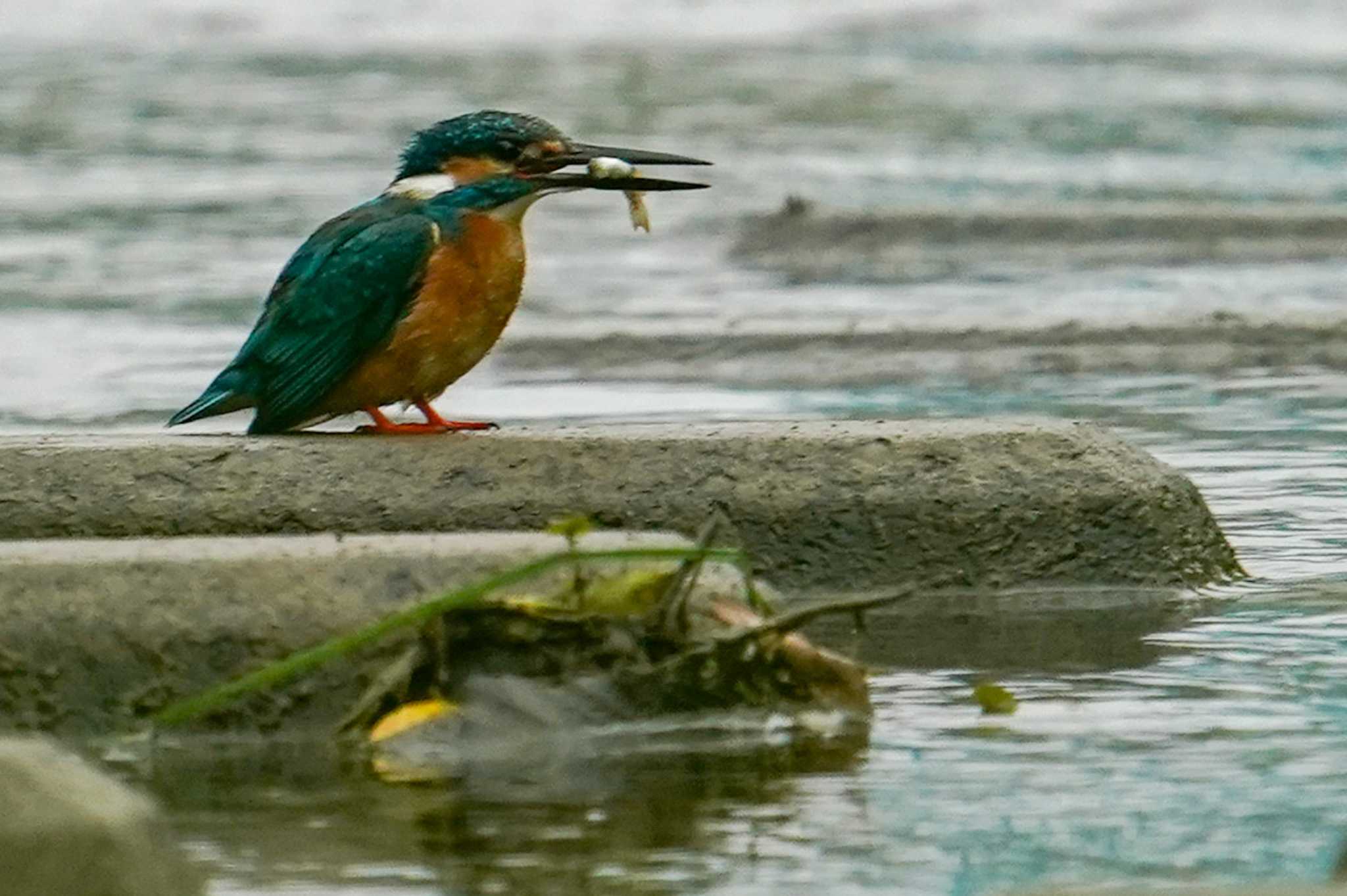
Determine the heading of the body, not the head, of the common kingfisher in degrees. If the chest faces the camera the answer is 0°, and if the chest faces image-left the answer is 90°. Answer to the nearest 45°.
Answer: approximately 270°

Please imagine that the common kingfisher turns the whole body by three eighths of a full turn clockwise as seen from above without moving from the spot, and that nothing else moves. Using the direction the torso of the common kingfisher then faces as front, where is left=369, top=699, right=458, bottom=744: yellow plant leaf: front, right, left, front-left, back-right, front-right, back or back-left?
front-left

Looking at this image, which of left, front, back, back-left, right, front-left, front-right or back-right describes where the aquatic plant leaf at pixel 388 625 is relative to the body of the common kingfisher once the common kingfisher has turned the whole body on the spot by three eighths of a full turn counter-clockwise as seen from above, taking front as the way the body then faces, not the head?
back-left

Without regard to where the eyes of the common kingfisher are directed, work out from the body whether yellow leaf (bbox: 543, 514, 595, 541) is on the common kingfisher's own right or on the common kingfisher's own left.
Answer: on the common kingfisher's own right

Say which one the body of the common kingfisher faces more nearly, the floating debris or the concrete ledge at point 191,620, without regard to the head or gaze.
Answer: the floating debris
